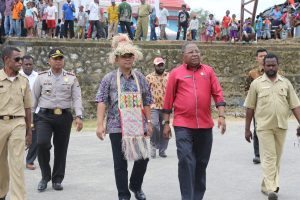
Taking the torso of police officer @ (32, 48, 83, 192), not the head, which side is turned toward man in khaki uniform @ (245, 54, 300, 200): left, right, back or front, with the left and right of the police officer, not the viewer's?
left

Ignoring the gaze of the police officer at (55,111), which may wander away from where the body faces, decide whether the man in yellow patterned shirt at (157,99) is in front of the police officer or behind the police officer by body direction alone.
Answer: behind

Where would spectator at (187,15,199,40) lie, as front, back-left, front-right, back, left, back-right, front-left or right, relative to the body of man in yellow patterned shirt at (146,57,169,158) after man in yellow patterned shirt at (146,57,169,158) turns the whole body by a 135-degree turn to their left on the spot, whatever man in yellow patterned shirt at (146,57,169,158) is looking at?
front-left

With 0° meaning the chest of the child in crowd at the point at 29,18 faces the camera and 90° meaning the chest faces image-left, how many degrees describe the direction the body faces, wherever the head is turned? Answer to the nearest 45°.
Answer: approximately 0°

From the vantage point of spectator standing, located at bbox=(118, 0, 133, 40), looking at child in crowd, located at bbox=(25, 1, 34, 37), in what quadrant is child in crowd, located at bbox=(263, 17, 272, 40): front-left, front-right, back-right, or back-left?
back-right

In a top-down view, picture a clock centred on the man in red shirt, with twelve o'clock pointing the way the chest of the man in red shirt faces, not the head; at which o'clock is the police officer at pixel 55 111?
The police officer is roughly at 4 o'clock from the man in red shirt.

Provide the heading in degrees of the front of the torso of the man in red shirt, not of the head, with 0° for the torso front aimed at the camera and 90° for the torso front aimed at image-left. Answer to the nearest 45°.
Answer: approximately 0°

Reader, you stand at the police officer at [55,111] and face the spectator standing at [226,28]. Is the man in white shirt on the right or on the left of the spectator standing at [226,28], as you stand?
left

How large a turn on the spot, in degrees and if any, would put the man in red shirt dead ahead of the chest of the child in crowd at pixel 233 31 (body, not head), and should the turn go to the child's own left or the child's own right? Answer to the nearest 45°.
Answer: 0° — they already face them
